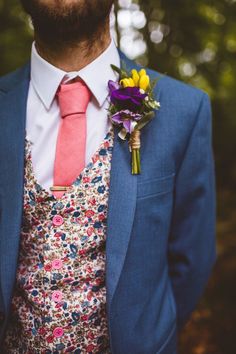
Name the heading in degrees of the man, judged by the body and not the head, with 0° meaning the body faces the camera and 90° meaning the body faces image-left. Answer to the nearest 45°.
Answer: approximately 0°
